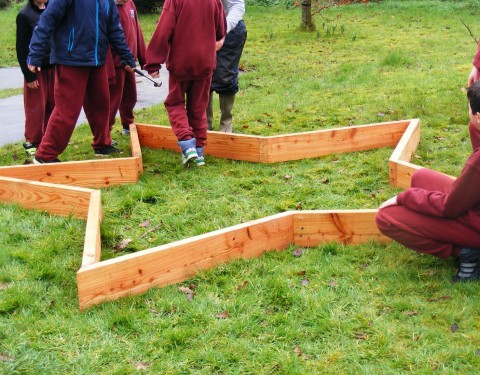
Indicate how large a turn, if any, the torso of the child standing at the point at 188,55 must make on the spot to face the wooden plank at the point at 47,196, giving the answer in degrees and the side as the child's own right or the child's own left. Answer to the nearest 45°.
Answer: approximately 135° to the child's own left

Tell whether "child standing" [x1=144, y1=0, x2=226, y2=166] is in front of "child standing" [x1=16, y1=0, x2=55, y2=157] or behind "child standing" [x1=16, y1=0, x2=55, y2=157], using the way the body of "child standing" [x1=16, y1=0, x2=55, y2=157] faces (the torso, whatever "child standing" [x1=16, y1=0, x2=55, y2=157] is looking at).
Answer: in front

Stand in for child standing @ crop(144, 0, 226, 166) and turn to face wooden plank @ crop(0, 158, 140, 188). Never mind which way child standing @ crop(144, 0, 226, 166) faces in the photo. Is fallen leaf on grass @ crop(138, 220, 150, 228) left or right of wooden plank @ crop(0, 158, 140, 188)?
left

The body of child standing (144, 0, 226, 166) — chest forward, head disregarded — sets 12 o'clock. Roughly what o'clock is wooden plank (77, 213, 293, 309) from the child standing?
The wooden plank is roughly at 6 o'clock from the child standing.

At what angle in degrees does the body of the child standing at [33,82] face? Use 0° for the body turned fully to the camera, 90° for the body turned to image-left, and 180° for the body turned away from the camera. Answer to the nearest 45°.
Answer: approximately 315°

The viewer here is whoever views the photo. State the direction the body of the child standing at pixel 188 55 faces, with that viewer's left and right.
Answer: facing away from the viewer
